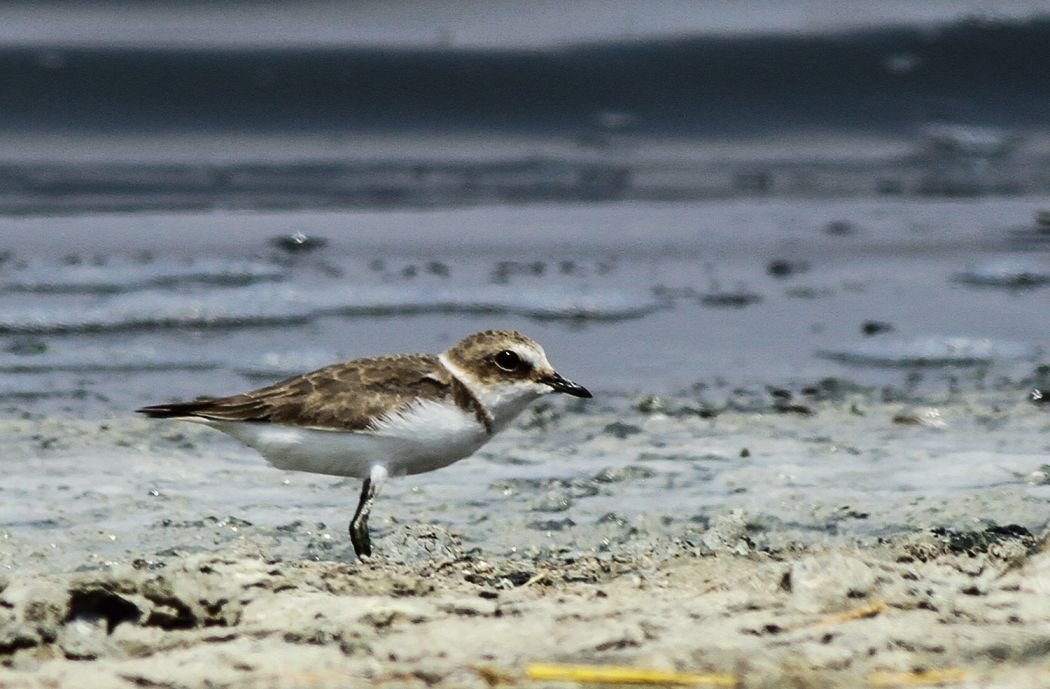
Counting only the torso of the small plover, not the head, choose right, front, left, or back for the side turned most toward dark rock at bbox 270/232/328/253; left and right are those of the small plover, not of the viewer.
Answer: left

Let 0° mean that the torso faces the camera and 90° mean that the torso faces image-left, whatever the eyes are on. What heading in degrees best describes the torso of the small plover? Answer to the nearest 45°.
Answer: approximately 270°

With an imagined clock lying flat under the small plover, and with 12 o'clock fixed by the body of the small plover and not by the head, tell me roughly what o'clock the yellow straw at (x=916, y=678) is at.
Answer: The yellow straw is roughly at 2 o'clock from the small plover.

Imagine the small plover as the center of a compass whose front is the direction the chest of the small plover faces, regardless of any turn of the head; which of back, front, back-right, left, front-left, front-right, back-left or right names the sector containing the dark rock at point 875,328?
front-left

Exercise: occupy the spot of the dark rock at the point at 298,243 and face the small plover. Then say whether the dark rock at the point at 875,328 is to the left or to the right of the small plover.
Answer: left
